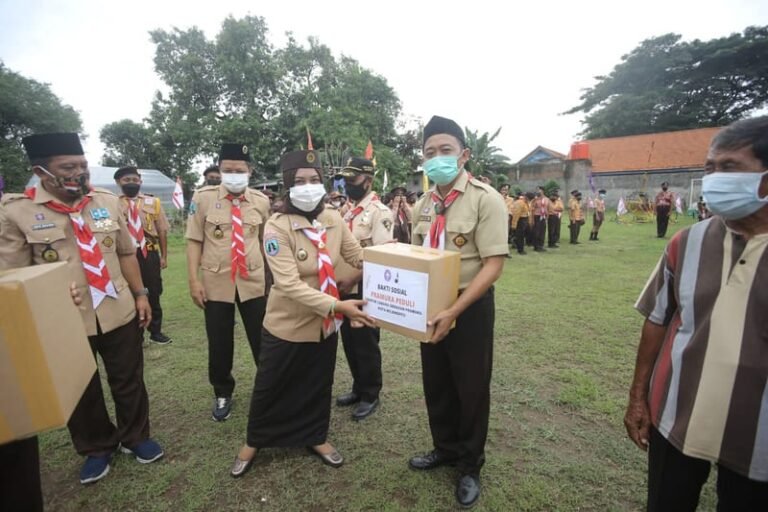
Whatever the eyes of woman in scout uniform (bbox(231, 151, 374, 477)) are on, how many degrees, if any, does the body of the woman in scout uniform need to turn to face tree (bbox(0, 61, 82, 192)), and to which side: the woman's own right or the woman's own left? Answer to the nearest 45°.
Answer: approximately 180°

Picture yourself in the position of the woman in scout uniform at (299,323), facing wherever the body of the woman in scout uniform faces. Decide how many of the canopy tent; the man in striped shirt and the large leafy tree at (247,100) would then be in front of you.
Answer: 1

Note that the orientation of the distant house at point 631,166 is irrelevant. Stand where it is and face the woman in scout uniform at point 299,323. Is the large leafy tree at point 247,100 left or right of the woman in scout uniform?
right

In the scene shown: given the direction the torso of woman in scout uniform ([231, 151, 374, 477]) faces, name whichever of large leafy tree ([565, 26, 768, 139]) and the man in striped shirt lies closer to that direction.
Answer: the man in striped shirt

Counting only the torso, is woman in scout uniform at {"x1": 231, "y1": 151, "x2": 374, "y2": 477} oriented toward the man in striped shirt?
yes

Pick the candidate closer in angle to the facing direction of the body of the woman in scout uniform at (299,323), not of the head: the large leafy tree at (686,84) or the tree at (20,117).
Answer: the large leafy tree

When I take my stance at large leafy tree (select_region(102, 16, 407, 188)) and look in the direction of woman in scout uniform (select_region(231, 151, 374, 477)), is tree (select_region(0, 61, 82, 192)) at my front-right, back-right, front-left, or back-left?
back-right

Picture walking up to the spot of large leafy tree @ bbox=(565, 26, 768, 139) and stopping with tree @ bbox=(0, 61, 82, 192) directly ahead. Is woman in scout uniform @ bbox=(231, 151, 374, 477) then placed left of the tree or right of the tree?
left

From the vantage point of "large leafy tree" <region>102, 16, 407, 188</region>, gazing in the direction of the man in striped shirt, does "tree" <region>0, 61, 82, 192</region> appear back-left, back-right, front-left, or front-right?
back-right

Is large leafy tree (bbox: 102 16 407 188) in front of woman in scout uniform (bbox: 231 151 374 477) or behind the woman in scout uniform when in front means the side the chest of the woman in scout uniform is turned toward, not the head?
behind

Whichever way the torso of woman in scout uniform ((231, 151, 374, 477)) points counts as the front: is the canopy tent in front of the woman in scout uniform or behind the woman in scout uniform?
behind

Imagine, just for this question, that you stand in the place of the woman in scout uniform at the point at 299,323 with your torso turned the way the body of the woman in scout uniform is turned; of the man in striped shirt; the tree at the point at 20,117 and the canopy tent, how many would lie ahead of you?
1

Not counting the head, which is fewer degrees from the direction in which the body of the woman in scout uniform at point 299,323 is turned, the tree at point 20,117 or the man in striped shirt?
the man in striped shirt

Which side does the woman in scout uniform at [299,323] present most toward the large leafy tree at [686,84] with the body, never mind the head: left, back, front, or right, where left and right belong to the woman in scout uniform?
left

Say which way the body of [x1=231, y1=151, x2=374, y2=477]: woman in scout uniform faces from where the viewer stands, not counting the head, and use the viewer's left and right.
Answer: facing the viewer and to the right of the viewer
